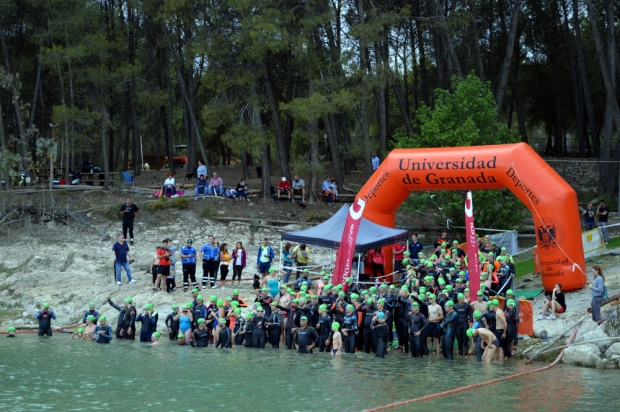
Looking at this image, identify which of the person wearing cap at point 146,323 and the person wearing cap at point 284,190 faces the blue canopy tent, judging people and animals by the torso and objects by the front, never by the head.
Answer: the person wearing cap at point 284,190

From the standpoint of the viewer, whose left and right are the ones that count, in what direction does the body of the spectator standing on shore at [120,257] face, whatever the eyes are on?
facing the viewer

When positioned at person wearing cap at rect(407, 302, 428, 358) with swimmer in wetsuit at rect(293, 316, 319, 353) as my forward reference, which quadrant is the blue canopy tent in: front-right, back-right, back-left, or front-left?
front-right

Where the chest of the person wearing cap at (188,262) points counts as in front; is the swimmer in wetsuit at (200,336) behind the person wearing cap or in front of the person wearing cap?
in front

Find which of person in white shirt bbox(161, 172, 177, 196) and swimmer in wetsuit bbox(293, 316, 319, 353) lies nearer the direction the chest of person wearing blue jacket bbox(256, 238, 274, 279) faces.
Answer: the swimmer in wetsuit

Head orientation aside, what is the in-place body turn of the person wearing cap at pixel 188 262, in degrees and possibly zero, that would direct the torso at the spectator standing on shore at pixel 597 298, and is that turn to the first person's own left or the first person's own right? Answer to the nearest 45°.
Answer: approximately 45° to the first person's own left

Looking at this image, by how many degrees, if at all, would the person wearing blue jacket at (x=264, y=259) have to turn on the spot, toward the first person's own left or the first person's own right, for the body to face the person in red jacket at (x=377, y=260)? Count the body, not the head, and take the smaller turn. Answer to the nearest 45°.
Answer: approximately 90° to the first person's own left

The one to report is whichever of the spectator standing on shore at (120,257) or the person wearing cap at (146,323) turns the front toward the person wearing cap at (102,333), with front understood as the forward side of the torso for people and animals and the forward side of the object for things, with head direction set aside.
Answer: the spectator standing on shore

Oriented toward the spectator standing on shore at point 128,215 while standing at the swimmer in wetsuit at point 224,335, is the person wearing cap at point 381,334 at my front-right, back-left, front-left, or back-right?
back-right

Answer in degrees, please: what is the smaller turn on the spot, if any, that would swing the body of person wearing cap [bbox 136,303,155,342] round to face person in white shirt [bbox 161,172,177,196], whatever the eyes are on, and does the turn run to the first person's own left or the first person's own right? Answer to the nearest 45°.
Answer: approximately 180°

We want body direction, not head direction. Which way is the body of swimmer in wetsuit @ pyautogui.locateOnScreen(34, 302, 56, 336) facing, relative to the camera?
toward the camera

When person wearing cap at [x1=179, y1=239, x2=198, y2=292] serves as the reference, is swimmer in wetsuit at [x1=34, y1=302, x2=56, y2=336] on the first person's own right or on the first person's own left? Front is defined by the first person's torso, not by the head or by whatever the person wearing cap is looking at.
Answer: on the first person's own right

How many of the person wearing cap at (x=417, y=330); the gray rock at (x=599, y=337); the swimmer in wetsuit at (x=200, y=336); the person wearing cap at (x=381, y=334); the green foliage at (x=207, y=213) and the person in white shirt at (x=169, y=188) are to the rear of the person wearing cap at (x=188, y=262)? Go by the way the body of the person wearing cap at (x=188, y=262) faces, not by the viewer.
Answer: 2

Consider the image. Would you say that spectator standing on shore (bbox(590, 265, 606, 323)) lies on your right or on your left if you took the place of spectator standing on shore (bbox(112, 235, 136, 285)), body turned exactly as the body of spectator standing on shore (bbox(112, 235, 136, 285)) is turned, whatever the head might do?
on your left

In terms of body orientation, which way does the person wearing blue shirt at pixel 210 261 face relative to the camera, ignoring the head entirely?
toward the camera

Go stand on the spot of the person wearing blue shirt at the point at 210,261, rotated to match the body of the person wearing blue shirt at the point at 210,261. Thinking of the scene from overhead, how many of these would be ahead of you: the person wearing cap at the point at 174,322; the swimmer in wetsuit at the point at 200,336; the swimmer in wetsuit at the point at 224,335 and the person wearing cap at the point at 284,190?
3

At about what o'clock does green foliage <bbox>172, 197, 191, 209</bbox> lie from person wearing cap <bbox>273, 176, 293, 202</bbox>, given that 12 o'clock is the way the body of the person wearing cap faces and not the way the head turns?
The green foliage is roughly at 2 o'clock from the person wearing cap.

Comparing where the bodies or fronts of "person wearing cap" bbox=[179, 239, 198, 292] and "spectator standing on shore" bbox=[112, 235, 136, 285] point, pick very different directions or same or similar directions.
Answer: same or similar directions
